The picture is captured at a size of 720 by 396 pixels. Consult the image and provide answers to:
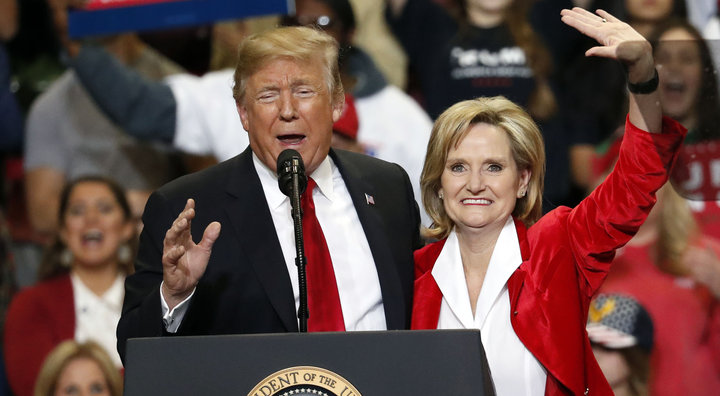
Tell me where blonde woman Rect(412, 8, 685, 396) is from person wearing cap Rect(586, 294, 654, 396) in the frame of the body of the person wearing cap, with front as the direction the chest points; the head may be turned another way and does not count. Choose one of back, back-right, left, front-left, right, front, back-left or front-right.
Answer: front-left

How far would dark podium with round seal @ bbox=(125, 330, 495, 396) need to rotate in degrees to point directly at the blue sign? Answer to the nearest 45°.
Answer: approximately 180°

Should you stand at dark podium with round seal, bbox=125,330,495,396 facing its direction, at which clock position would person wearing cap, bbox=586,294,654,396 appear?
The person wearing cap is roughly at 7 o'clock from the dark podium with round seal.

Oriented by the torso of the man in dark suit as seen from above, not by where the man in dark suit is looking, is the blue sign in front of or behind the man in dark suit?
behind

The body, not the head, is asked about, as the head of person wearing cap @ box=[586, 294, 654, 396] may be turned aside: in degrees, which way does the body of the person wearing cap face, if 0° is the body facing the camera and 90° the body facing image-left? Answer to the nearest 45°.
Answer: approximately 45°

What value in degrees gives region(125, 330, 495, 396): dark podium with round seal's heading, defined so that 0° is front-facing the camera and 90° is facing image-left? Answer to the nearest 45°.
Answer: approximately 0°
